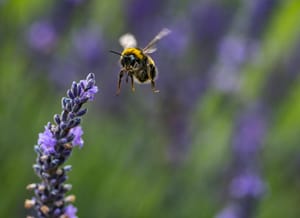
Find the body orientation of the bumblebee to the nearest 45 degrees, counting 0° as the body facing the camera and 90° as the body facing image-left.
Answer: approximately 45°

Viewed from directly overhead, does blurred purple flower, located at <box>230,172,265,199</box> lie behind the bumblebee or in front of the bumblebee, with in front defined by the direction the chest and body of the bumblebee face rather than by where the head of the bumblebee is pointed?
behind

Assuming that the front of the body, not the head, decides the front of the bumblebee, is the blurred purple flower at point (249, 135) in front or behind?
behind

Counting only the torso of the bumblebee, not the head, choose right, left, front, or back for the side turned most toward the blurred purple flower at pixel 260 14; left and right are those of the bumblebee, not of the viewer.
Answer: back
